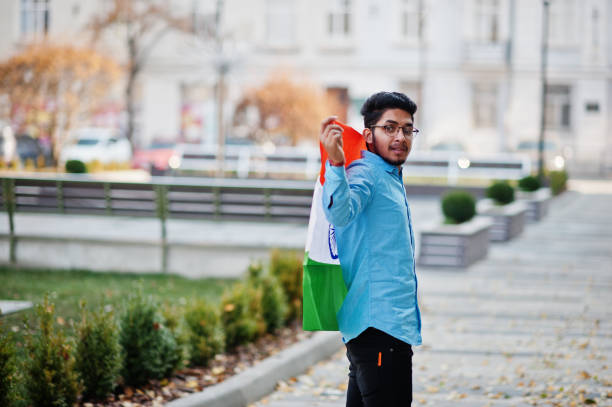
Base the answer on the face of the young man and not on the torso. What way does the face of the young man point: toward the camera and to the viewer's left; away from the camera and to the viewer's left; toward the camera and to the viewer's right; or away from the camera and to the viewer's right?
toward the camera and to the viewer's right
